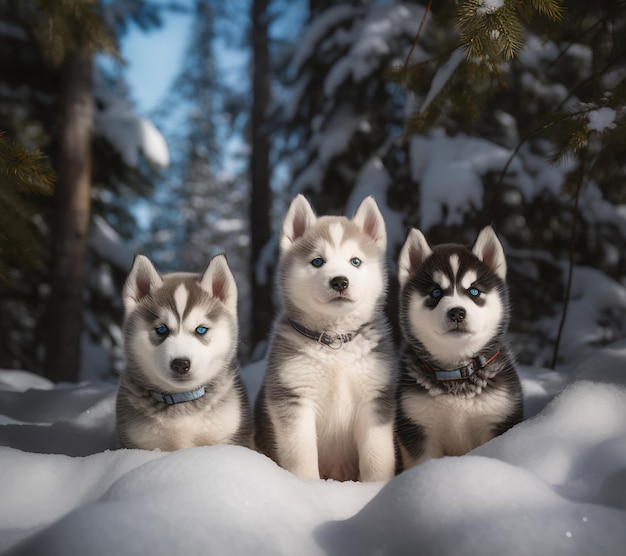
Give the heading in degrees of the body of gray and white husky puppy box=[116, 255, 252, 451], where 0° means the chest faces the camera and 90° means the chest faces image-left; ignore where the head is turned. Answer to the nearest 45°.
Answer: approximately 0°

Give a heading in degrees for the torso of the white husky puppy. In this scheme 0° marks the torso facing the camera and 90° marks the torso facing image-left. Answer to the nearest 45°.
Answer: approximately 0°

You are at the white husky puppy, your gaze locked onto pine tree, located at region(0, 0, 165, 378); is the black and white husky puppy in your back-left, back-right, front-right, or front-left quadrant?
back-right

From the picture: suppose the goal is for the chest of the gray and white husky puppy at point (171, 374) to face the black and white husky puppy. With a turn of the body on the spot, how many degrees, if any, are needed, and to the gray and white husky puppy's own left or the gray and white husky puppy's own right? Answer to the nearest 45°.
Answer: approximately 90° to the gray and white husky puppy's own left

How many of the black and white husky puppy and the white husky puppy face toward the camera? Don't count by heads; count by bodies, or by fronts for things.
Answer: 2

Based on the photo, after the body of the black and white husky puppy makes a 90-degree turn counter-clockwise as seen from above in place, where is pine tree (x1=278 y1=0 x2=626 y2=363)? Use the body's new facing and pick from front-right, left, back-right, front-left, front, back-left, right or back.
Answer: left

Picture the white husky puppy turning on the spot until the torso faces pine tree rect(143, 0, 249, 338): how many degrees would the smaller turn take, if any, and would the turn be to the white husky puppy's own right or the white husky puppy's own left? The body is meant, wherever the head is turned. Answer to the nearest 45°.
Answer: approximately 180°

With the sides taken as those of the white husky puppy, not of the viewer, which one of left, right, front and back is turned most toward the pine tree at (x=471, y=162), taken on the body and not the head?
back
